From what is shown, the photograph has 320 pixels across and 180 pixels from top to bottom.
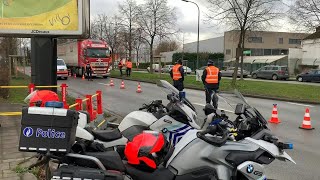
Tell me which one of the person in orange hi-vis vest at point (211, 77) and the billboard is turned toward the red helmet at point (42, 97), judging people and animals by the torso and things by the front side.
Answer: the billboard

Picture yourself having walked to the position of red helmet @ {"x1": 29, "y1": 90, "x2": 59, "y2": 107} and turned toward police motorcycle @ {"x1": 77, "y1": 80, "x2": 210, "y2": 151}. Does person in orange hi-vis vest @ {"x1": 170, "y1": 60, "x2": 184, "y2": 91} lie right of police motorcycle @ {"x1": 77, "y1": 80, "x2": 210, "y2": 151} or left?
left

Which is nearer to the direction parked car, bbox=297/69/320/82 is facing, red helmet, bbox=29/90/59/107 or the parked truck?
the parked truck

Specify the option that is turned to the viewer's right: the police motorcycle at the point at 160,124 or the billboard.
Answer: the police motorcycle

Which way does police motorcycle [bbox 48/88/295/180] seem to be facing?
to the viewer's right

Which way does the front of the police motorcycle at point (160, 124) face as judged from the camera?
facing to the right of the viewer

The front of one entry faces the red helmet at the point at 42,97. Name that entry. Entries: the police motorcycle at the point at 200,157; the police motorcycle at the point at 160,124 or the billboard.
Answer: the billboard

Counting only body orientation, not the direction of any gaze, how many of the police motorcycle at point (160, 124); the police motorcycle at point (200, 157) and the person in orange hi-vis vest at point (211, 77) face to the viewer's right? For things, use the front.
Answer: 2
